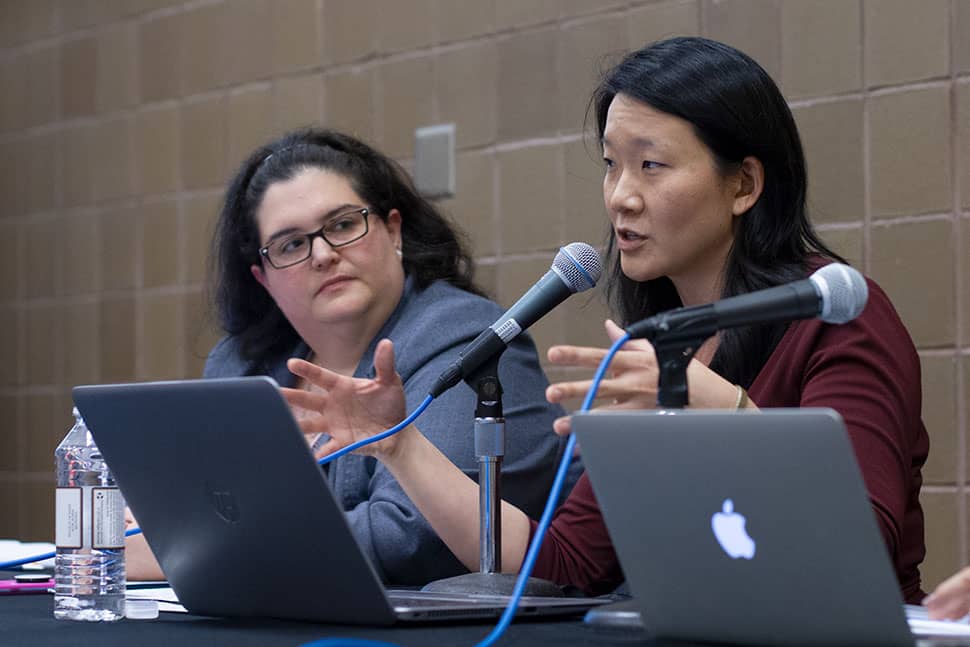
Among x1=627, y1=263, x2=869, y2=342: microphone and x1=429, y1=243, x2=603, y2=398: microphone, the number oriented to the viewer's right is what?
2

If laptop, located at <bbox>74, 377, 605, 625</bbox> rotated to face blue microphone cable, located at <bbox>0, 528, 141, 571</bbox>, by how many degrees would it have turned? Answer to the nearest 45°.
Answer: approximately 90° to its left

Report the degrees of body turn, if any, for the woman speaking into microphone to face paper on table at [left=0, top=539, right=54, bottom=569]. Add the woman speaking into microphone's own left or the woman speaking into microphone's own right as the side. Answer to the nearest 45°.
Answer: approximately 45° to the woman speaking into microphone's own right

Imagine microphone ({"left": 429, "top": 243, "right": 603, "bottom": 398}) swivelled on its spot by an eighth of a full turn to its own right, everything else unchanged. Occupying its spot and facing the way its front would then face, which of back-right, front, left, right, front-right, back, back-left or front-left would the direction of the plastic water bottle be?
back-right

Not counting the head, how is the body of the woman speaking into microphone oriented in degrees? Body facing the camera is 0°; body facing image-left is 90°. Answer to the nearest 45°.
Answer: approximately 45°

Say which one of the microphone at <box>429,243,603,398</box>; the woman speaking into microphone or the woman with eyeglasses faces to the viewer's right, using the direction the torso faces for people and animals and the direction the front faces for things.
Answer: the microphone

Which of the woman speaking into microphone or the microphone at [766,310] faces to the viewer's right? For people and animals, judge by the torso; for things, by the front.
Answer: the microphone

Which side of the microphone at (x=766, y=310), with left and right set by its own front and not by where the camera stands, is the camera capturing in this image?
right

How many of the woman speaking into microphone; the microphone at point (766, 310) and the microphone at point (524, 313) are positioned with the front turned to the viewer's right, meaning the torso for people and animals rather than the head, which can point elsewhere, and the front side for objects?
2

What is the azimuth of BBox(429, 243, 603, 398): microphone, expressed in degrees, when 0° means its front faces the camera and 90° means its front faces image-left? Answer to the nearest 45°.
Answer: approximately 270°
